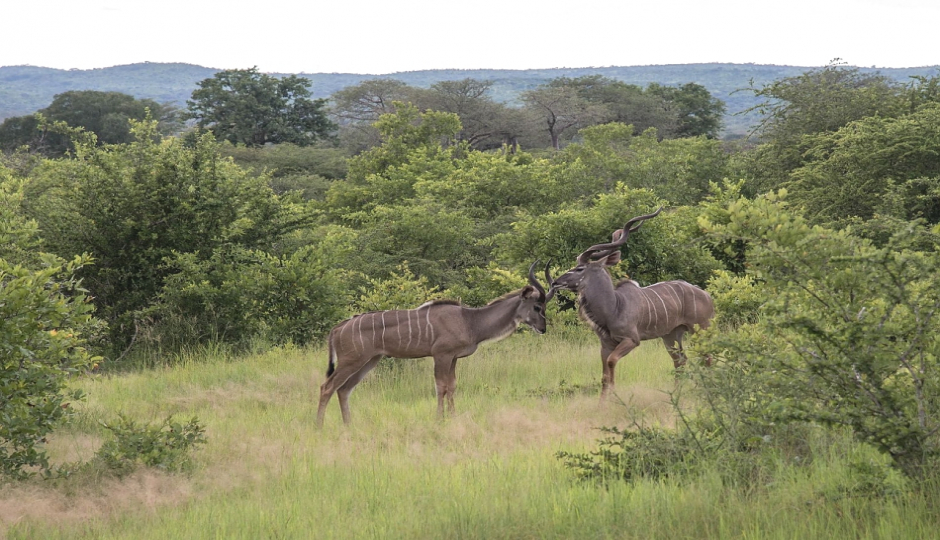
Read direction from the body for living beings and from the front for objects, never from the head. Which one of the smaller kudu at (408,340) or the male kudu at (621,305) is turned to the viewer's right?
the smaller kudu

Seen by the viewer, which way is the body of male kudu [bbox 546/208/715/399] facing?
to the viewer's left

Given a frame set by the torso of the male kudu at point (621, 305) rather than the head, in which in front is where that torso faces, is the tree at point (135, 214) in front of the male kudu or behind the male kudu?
in front

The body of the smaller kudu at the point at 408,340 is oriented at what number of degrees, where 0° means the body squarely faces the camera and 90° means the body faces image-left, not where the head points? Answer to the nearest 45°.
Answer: approximately 270°

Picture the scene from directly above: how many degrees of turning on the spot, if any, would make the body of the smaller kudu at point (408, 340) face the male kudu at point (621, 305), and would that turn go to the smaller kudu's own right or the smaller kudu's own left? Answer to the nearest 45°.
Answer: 0° — it already faces it

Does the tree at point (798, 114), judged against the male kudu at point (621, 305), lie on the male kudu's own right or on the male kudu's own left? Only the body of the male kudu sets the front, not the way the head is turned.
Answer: on the male kudu's own right

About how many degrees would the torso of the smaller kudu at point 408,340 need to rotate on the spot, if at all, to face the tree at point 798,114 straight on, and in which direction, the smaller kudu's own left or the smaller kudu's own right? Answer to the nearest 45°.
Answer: approximately 45° to the smaller kudu's own left

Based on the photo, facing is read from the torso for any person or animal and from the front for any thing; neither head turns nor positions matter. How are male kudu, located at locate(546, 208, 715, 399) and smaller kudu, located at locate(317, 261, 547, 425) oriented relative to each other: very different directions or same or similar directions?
very different directions

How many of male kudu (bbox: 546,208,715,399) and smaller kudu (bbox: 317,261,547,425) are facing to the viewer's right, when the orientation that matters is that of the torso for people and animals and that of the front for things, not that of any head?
1

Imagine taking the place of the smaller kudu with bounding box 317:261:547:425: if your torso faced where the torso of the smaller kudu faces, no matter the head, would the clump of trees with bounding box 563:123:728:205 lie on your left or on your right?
on your left

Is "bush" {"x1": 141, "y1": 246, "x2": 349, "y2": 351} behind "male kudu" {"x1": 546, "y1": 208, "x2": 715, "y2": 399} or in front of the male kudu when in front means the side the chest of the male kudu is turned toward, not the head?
in front

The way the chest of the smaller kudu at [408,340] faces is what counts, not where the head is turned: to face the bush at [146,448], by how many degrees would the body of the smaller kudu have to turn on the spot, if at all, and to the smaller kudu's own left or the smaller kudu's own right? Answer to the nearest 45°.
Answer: approximately 135° to the smaller kudu's own right

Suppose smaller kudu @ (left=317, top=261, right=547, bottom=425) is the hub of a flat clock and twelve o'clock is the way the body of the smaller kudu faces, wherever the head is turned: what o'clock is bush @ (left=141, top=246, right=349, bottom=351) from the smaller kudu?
The bush is roughly at 8 o'clock from the smaller kudu.
